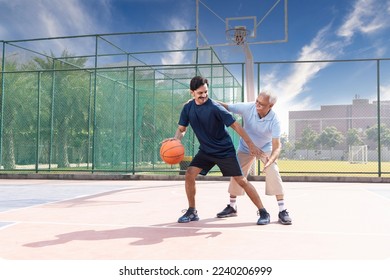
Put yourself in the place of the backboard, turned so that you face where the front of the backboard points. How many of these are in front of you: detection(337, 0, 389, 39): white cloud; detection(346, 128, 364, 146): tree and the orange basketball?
1

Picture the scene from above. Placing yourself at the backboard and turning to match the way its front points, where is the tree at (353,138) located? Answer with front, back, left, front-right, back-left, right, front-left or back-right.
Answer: back-left

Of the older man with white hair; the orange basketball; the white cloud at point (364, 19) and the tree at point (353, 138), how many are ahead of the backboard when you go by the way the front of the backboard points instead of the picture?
2

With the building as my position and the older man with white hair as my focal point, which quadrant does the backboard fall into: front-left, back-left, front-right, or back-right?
front-right

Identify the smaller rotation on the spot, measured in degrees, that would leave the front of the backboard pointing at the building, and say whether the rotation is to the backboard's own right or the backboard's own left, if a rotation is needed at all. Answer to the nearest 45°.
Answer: approximately 135° to the backboard's own left

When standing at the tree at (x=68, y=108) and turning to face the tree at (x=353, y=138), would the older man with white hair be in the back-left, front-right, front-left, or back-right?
back-right

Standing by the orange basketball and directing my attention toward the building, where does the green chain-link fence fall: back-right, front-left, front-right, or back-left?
front-left

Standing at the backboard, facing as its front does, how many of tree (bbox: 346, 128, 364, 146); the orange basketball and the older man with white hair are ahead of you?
2

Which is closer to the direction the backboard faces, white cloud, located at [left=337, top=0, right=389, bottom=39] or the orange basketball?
the orange basketball

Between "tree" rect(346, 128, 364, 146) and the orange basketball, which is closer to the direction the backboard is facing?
the orange basketball

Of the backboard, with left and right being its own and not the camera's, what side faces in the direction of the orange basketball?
front

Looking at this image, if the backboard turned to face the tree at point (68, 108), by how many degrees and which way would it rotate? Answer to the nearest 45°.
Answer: approximately 135° to its right

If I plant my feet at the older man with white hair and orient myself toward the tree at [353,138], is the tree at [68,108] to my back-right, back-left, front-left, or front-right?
front-left

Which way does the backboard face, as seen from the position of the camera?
facing the viewer

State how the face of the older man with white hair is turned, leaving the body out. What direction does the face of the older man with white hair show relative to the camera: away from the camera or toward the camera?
toward the camera
